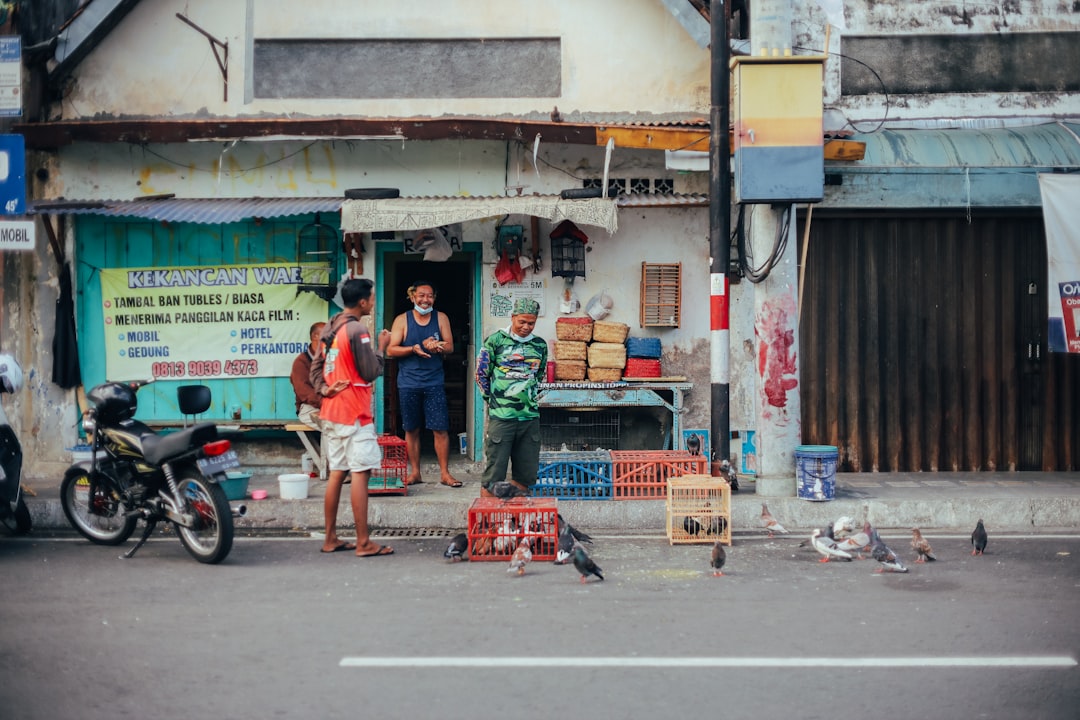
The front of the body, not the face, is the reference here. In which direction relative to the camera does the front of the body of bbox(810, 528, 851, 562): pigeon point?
to the viewer's left

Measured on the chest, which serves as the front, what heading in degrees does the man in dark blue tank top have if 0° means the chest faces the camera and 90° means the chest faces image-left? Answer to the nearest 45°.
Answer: approximately 0°

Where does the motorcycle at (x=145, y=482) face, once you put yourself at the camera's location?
facing away from the viewer and to the left of the viewer

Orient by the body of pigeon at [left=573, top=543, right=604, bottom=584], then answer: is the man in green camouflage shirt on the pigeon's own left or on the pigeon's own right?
on the pigeon's own right

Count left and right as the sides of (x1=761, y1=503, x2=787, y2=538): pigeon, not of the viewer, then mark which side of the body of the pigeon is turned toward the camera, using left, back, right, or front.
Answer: left

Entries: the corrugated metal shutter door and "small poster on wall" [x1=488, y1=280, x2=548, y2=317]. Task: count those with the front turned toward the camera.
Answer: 2

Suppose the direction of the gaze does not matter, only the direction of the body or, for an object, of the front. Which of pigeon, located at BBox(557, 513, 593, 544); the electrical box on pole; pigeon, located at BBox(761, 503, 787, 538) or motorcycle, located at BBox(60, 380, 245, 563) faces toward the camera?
the electrical box on pole

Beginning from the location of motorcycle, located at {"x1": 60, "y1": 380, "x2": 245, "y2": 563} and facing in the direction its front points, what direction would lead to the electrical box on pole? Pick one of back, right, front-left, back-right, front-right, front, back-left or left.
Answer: back-right
